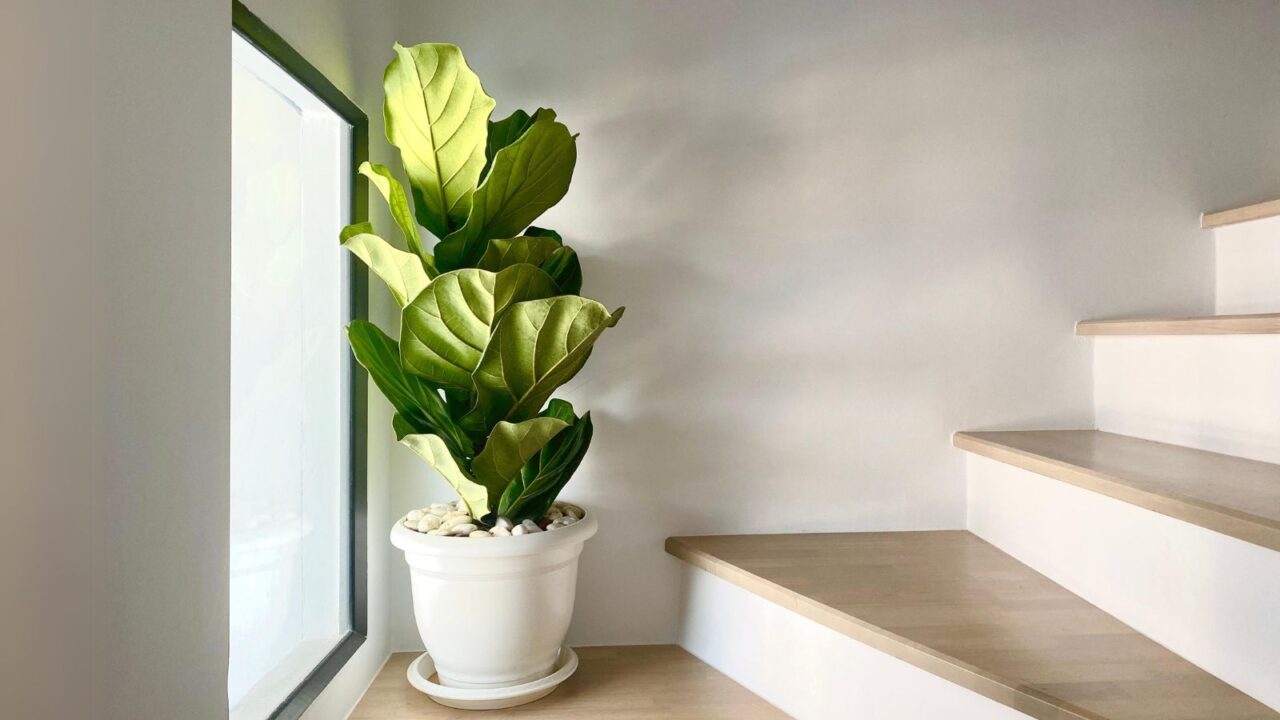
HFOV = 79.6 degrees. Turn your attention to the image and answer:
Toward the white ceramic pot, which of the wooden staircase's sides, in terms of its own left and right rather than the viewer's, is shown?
front

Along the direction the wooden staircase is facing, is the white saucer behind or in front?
in front

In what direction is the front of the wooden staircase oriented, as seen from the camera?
facing the viewer and to the left of the viewer

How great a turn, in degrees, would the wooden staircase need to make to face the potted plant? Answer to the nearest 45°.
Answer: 0° — it already faces it

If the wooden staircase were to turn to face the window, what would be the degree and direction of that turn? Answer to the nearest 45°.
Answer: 0° — it already faces it
